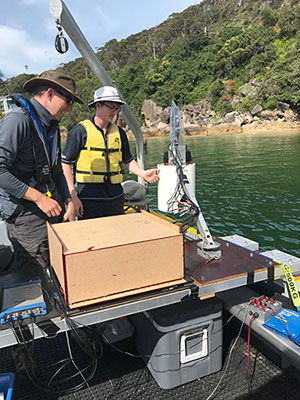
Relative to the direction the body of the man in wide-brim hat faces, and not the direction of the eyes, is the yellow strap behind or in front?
in front

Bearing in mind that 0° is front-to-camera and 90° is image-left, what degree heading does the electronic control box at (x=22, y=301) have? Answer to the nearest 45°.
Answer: approximately 0°

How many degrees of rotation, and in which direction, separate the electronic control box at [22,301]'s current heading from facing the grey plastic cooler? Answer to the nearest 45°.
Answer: approximately 90° to its left

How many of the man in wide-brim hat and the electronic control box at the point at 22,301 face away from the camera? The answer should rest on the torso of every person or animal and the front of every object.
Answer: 0

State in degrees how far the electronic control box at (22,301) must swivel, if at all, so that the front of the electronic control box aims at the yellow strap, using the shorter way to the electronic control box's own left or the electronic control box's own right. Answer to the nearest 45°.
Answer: approximately 90° to the electronic control box's own left

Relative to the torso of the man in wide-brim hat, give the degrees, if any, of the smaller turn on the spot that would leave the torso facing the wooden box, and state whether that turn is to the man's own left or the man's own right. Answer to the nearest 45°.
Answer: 0° — they already face it

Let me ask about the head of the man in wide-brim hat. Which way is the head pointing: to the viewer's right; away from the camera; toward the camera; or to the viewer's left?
to the viewer's right

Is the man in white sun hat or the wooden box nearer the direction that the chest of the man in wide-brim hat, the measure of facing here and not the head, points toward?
the wooden box

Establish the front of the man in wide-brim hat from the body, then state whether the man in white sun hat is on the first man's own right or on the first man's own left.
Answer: on the first man's own left

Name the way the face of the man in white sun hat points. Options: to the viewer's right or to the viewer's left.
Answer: to the viewer's right

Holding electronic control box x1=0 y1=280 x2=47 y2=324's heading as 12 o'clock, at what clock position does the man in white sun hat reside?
The man in white sun hat is roughly at 7 o'clock from the electronic control box.
